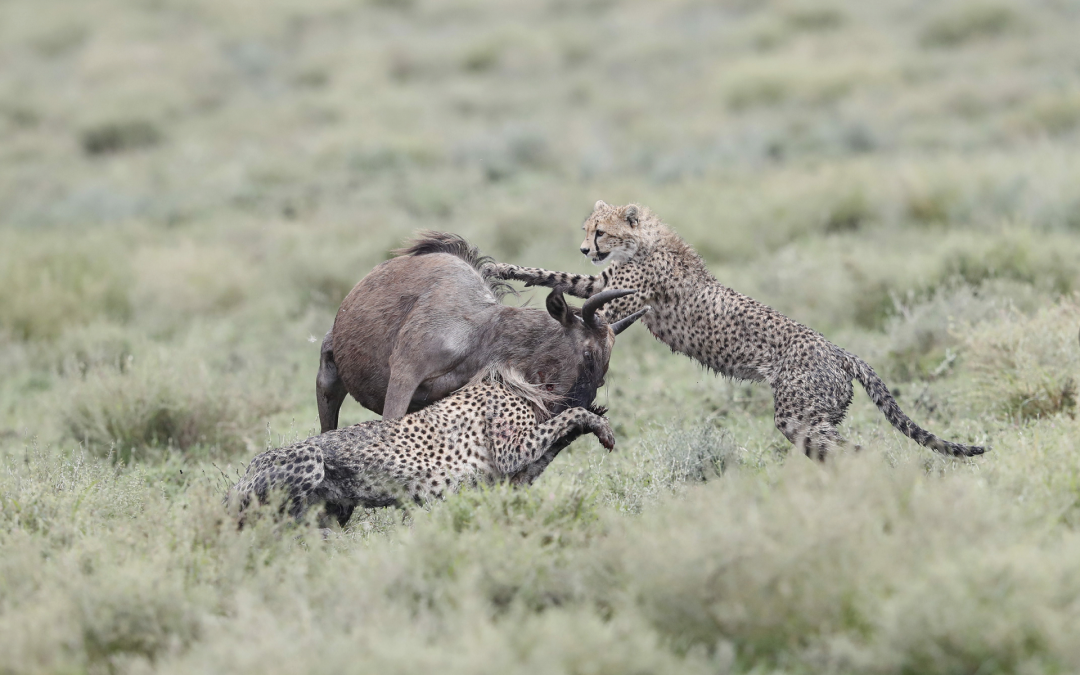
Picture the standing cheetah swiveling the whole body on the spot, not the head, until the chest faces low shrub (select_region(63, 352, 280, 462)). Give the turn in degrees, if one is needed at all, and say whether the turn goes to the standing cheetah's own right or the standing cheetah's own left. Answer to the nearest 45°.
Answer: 0° — it already faces it

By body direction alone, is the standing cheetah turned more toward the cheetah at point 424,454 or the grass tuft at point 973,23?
the cheetah

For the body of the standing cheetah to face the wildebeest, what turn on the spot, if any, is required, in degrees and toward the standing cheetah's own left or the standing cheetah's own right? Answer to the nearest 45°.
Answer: approximately 45° to the standing cheetah's own left

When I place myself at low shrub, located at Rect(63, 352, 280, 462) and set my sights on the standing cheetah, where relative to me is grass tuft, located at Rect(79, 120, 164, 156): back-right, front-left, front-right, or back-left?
back-left

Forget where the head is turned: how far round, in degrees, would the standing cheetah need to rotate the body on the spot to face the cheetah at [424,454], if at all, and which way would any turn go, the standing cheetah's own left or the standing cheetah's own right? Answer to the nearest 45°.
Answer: approximately 45° to the standing cheetah's own left

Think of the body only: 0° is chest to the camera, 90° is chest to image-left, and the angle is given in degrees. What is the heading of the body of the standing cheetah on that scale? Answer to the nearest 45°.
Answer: approximately 90°

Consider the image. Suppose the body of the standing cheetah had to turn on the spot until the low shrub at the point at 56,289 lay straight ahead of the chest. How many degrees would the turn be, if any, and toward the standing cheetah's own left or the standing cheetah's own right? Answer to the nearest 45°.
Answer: approximately 45° to the standing cheetah's own right

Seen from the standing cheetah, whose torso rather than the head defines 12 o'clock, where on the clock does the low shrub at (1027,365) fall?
The low shrub is roughly at 5 o'clock from the standing cheetah.

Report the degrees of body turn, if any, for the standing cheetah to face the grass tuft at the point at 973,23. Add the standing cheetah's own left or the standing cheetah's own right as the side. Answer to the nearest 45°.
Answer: approximately 90° to the standing cheetah's own right
